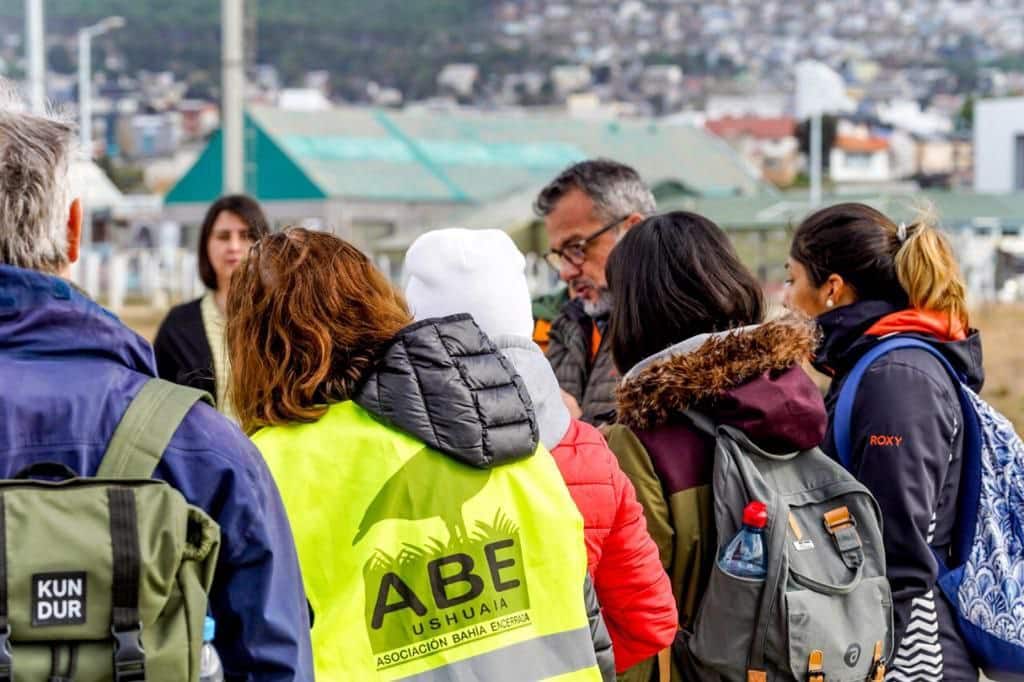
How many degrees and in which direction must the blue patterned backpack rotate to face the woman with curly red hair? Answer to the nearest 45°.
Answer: approximately 135° to its right

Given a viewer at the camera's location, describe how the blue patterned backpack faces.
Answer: facing to the right of the viewer

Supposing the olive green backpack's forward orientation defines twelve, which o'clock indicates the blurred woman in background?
The blurred woman in background is roughly at 6 o'clock from the olive green backpack.

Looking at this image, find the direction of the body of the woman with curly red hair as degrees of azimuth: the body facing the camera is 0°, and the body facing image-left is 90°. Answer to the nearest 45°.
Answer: approximately 180°

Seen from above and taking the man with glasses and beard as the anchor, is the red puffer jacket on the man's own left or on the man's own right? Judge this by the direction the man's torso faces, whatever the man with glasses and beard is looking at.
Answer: on the man's own left

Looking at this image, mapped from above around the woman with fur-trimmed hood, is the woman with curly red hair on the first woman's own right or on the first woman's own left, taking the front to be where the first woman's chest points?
on the first woman's own left

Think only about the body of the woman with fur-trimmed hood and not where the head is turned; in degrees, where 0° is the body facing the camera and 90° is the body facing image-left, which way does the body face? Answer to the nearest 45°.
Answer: approximately 135°

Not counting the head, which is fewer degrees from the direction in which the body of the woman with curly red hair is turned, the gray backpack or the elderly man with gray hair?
the gray backpack

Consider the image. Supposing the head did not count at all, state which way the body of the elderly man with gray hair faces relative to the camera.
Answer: away from the camera

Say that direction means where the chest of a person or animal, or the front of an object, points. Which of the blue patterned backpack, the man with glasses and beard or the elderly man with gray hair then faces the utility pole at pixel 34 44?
the elderly man with gray hair
